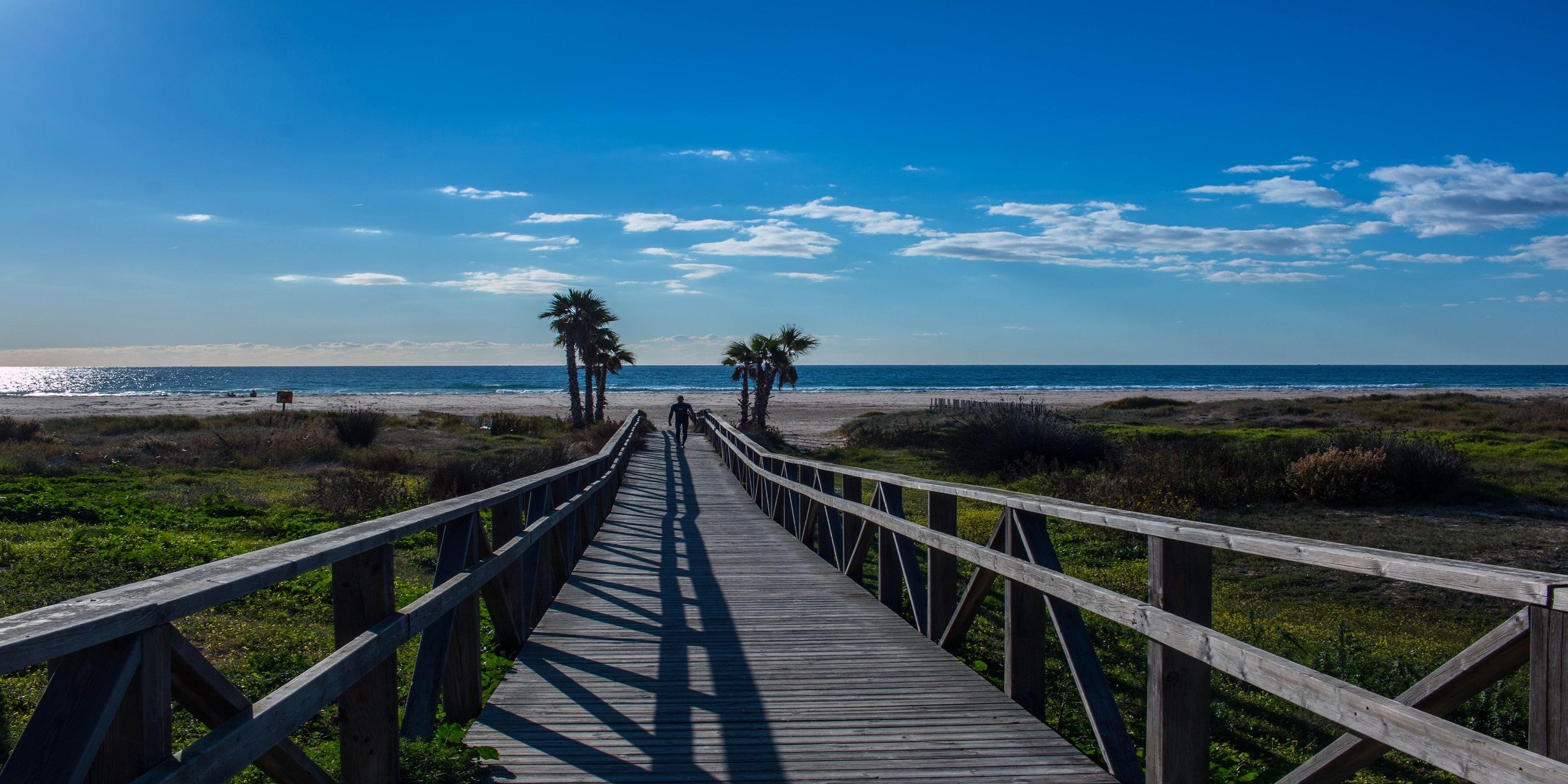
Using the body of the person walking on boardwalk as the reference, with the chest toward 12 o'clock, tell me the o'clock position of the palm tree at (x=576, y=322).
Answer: The palm tree is roughly at 11 o'clock from the person walking on boardwalk.

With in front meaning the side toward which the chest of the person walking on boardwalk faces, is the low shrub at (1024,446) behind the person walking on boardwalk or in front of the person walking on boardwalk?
behind

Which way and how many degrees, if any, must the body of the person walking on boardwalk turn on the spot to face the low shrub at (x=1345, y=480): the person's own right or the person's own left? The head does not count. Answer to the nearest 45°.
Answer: approximately 135° to the person's own right

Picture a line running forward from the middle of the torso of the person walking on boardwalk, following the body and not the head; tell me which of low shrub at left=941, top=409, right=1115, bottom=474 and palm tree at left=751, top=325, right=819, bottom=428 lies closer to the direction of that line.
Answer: the palm tree

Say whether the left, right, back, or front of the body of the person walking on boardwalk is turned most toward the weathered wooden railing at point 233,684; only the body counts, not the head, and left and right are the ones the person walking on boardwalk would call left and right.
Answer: back

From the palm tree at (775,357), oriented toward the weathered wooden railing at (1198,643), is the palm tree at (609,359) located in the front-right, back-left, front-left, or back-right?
back-right
